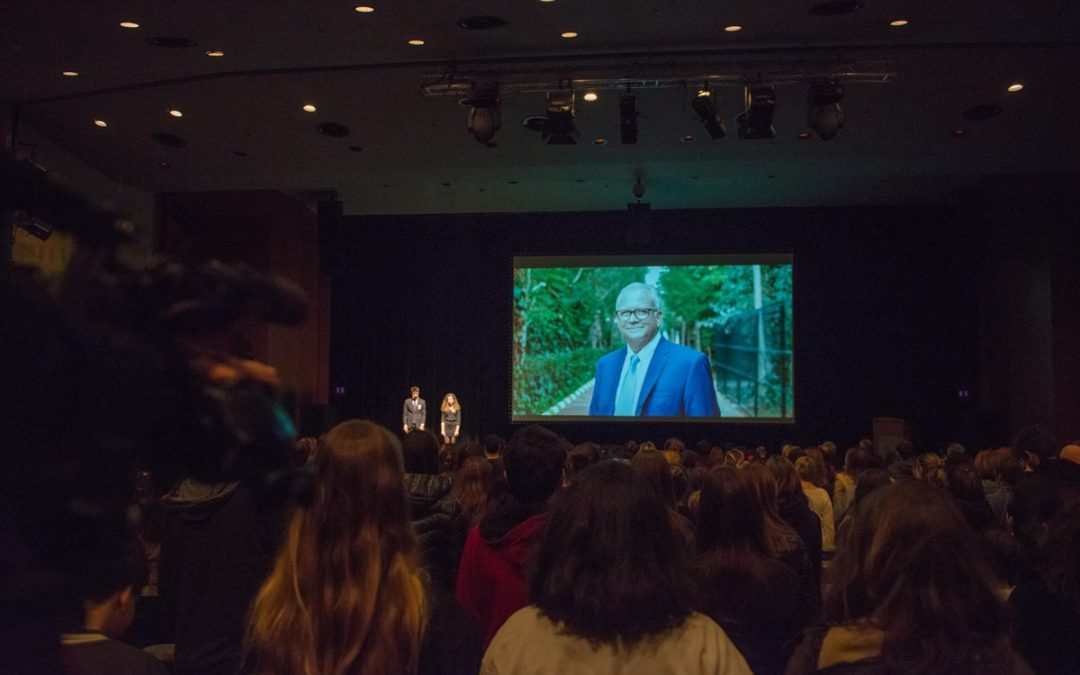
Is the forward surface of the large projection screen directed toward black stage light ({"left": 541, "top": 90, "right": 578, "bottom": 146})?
yes

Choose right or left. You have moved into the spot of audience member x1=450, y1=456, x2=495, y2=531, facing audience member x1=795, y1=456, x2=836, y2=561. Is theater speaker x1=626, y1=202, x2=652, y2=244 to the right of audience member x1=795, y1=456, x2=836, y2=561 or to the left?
left

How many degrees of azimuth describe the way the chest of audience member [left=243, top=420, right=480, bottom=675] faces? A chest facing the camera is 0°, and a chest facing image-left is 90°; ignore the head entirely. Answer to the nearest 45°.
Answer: approximately 180°

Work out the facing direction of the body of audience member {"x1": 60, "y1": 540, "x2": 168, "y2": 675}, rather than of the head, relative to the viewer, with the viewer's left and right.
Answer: facing away from the viewer and to the right of the viewer

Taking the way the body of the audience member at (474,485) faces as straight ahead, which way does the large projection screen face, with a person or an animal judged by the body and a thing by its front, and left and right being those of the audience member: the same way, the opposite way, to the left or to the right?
the opposite way

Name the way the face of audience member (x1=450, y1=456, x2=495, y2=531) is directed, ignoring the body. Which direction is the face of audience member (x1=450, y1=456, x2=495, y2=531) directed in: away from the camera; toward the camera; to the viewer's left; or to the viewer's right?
away from the camera

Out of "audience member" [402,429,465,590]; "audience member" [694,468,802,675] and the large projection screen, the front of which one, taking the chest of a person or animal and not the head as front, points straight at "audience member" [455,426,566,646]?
the large projection screen

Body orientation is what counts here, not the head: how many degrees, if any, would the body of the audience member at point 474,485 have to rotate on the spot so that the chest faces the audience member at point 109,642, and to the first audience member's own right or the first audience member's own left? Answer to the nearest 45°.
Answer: approximately 180°

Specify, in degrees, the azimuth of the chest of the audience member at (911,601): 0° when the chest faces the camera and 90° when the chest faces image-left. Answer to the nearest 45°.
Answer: approximately 180°

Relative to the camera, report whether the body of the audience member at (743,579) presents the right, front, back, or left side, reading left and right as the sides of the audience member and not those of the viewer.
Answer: back

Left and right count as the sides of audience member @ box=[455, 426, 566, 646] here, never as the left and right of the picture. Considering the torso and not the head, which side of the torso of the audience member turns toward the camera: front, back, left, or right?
back

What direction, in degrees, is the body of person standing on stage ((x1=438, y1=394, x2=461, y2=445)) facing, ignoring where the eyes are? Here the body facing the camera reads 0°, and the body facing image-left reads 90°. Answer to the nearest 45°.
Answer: approximately 0°

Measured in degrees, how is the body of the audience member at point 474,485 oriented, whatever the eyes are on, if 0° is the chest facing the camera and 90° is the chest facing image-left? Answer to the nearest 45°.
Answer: approximately 180°

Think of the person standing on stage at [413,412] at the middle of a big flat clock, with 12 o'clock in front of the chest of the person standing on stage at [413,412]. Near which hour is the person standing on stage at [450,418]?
the person standing on stage at [450,418] is roughly at 8 o'clock from the person standing on stage at [413,412].

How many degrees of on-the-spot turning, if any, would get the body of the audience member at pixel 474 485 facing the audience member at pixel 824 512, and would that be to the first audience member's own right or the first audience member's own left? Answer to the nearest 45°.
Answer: approximately 45° to the first audience member's own right

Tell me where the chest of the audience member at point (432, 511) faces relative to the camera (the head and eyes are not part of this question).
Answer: away from the camera
